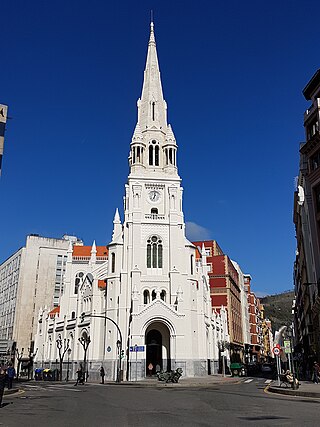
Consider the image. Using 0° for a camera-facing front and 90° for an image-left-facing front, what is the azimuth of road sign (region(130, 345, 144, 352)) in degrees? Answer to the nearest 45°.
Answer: approximately 0°
